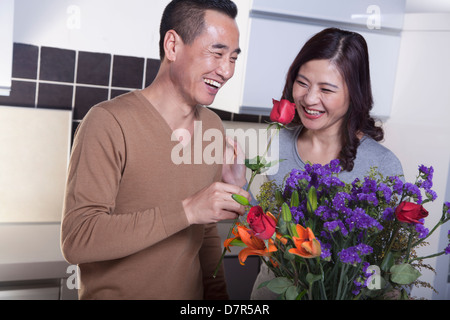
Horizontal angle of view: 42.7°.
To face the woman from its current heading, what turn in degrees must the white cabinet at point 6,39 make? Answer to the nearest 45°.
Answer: approximately 45° to its left

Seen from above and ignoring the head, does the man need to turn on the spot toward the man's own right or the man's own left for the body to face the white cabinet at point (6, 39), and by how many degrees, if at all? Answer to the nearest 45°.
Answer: approximately 180°

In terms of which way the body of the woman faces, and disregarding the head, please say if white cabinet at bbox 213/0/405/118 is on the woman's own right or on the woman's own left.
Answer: on the woman's own right

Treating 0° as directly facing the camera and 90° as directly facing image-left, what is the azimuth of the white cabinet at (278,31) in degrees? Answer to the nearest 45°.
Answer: approximately 0°

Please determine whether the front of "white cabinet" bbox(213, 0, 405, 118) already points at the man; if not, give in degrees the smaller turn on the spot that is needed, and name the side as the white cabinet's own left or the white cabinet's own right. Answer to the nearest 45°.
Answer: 0° — it already faces them

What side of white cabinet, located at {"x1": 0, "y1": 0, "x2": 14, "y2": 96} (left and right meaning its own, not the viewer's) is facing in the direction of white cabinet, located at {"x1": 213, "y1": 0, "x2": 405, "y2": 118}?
left

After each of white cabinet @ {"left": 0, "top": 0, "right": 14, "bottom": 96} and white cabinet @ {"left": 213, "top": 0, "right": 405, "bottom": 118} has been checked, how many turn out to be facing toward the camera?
2

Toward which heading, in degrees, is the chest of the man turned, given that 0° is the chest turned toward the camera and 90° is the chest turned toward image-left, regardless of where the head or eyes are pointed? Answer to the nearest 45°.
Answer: approximately 315°
